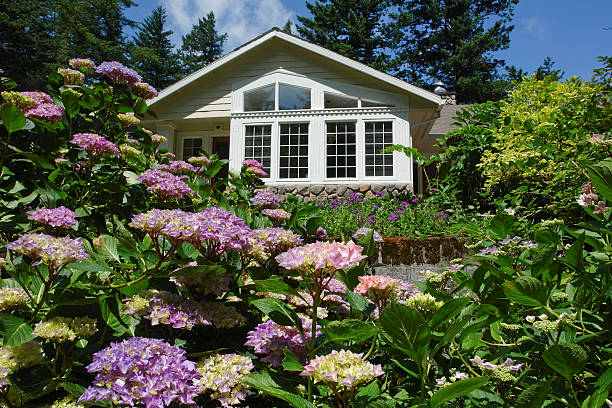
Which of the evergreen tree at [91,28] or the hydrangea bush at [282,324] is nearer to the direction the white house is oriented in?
the hydrangea bush

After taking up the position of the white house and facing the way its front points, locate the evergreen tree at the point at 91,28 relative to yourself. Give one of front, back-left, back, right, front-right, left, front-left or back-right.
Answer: back-right

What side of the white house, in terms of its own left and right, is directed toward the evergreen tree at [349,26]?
back

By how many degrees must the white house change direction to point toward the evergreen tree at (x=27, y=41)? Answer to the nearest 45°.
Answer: approximately 135° to its right

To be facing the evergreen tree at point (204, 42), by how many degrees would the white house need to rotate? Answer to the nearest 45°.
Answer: approximately 180°

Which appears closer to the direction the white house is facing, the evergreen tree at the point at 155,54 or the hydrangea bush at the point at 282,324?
the hydrangea bush

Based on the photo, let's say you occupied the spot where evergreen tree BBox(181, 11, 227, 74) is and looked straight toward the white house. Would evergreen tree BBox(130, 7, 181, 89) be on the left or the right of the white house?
right

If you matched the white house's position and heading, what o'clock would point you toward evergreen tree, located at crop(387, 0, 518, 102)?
The evergreen tree is roughly at 7 o'clock from the white house.

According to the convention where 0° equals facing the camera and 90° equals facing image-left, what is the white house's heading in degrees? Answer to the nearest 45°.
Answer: approximately 0°

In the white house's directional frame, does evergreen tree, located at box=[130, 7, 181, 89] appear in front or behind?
behind
